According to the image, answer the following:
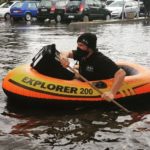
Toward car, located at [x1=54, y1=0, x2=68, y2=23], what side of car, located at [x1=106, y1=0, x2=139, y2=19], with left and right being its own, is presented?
front

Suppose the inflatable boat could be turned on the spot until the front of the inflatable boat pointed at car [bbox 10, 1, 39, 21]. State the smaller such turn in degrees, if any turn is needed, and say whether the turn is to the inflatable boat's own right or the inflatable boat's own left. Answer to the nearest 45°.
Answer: approximately 90° to the inflatable boat's own right

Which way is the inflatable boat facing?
to the viewer's left

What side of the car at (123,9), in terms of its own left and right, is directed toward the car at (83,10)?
front

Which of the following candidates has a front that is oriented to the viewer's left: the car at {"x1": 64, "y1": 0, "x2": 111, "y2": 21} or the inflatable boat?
the inflatable boat

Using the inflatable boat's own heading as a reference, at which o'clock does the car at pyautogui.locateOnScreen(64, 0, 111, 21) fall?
The car is roughly at 3 o'clock from the inflatable boat.

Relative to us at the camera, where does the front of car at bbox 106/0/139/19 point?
facing the viewer and to the left of the viewer

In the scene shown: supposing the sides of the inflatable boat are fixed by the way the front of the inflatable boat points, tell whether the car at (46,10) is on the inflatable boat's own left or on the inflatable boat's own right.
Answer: on the inflatable boat's own right
